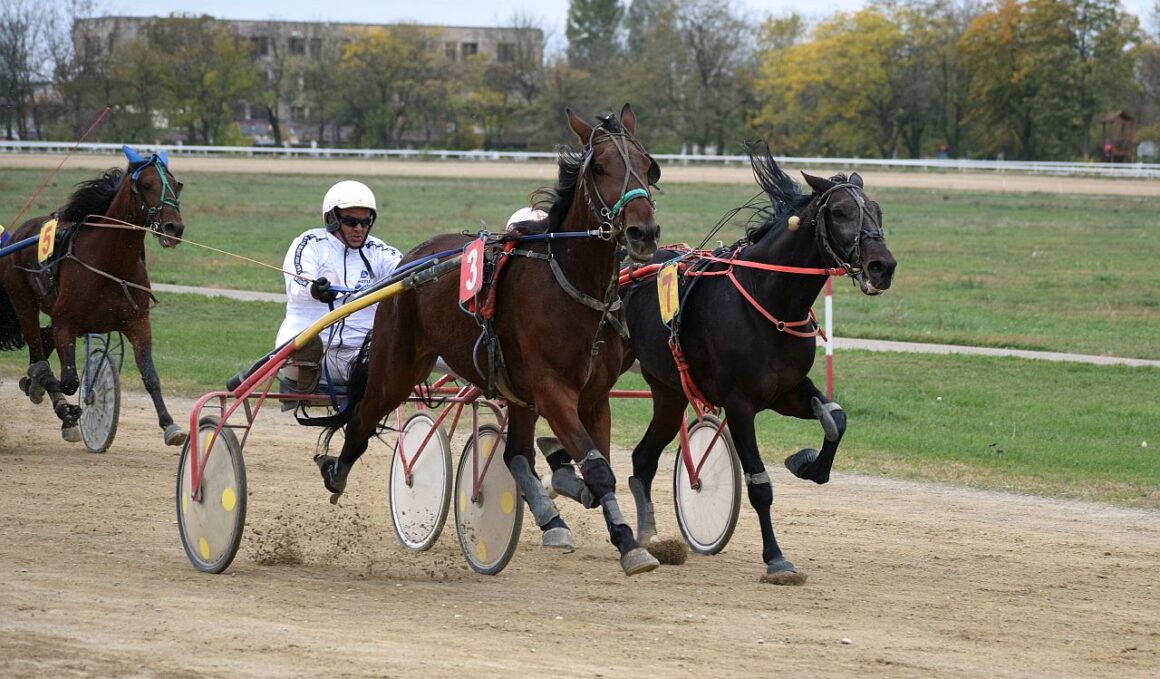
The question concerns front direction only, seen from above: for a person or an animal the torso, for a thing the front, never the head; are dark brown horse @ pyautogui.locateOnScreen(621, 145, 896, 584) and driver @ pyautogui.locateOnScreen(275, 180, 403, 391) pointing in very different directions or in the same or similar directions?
same or similar directions

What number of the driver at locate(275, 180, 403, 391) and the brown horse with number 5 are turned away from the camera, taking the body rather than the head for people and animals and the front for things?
0

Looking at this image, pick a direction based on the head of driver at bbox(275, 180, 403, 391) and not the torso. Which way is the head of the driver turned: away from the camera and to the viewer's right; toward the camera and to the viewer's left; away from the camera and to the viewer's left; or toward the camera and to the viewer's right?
toward the camera and to the viewer's right

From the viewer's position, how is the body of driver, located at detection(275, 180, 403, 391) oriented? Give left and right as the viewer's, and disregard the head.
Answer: facing the viewer and to the right of the viewer

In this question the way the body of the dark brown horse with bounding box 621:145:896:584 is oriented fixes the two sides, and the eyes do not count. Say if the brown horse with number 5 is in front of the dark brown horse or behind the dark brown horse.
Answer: behind

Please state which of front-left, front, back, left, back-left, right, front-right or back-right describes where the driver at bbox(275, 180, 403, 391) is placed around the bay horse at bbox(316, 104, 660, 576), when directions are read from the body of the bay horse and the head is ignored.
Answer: back

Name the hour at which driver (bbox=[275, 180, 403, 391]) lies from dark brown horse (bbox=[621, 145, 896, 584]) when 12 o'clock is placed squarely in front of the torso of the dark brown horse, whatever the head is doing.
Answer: The driver is roughly at 5 o'clock from the dark brown horse.
